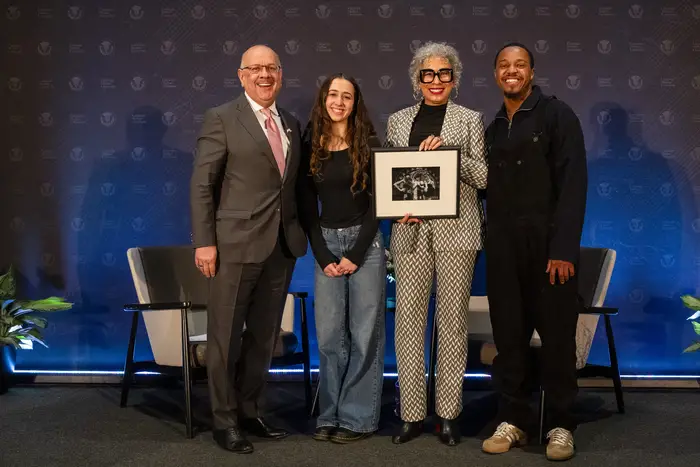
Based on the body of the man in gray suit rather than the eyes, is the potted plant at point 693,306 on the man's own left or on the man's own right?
on the man's own left

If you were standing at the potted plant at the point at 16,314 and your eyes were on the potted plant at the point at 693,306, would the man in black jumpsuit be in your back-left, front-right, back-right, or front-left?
front-right

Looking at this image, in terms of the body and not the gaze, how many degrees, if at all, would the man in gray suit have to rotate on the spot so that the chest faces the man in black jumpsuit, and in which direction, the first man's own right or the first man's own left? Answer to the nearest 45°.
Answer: approximately 45° to the first man's own left

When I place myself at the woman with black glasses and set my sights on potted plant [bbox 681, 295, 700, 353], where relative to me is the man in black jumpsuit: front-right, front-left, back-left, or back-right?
front-right

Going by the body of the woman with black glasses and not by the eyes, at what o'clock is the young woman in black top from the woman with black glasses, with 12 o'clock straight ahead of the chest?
The young woman in black top is roughly at 3 o'clock from the woman with black glasses.

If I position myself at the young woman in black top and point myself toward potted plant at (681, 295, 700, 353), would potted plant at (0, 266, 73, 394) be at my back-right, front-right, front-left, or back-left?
back-left

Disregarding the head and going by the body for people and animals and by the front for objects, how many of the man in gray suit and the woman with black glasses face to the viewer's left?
0

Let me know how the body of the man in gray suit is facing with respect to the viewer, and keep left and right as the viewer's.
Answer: facing the viewer and to the right of the viewer

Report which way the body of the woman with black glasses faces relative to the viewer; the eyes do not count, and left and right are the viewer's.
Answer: facing the viewer

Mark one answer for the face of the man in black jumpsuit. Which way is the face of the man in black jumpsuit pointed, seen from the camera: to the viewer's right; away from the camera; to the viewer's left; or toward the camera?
toward the camera

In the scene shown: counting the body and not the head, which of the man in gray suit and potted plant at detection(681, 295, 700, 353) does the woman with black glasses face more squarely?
the man in gray suit

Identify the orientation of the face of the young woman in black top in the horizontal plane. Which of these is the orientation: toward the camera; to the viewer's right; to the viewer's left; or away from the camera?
toward the camera

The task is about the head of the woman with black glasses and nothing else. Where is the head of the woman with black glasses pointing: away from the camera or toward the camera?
toward the camera

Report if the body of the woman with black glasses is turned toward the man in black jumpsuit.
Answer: no

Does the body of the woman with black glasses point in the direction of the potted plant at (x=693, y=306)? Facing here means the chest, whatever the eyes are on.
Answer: no

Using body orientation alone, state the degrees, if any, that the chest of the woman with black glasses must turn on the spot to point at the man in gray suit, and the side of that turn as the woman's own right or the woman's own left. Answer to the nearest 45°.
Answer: approximately 90° to the woman's own right

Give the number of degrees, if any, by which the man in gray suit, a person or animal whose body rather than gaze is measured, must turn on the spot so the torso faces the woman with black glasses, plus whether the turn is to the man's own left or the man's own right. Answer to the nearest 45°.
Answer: approximately 45° to the man's own left
